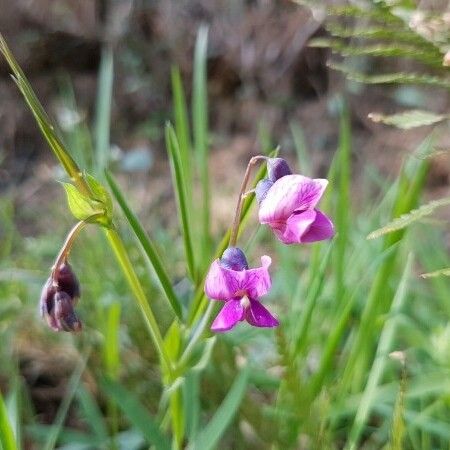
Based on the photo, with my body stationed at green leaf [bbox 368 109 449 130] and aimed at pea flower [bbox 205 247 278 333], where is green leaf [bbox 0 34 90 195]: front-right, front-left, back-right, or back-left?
front-right

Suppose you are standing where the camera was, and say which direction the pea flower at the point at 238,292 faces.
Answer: facing the viewer
